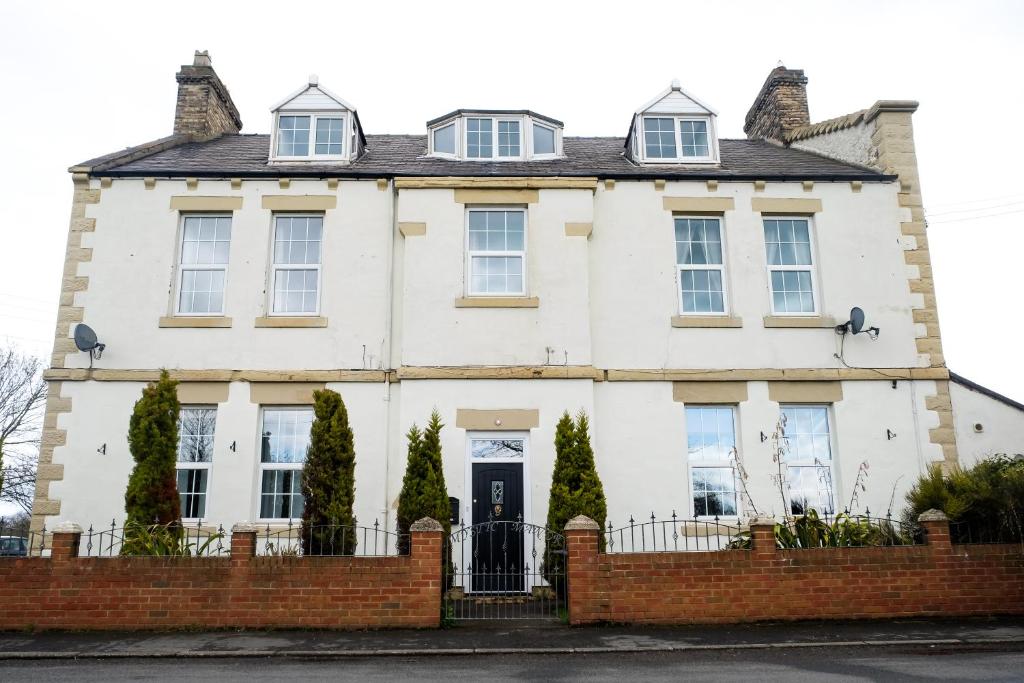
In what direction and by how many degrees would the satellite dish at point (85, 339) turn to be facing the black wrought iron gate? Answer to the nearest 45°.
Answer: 0° — it already faces it

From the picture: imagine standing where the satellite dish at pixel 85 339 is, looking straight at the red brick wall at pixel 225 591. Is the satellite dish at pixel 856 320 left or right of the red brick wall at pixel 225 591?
left

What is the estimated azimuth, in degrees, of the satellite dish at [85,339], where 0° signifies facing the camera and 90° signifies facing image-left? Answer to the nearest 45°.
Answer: approximately 315°

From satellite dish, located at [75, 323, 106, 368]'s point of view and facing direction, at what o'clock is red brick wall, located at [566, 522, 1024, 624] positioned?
The red brick wall is roughly at 12 o'clock from the satellite dish.

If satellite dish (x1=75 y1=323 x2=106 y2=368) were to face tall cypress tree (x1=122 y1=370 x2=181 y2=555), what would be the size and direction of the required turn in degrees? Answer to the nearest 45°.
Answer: approximately 45° to its right

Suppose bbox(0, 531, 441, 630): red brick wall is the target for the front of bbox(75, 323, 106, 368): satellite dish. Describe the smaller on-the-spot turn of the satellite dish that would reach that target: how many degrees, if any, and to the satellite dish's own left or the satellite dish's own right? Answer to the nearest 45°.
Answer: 0° — it already faces it
